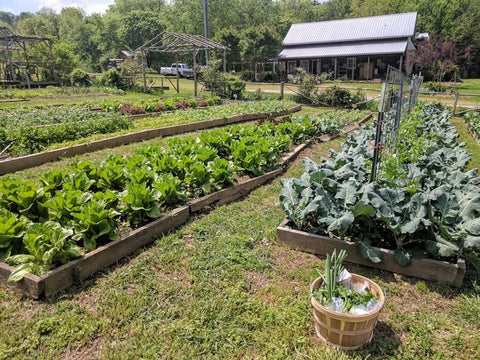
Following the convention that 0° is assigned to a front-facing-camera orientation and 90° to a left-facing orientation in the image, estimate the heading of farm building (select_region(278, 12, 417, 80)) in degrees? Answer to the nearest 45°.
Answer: approximately 0°

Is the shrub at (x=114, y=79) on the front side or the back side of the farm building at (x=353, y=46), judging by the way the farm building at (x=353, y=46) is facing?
on the front side

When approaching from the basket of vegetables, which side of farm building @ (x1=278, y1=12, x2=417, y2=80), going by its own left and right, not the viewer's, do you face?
front

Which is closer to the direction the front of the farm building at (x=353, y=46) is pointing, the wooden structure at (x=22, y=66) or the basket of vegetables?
the basket of vegetables

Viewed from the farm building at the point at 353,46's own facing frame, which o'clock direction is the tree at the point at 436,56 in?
The tree is roughly at 10 o'clock from the farm building.

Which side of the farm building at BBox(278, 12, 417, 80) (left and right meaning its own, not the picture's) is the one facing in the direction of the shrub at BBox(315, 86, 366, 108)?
front

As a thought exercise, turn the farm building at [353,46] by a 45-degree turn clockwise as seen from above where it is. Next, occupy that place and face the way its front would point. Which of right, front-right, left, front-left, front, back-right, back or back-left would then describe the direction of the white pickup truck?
front-right

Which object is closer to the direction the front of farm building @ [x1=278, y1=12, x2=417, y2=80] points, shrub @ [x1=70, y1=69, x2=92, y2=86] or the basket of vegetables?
the basket of vegetables

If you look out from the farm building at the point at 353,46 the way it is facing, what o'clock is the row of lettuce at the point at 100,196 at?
The row of lettuce is roughly at 12 o'clock from the farm building.

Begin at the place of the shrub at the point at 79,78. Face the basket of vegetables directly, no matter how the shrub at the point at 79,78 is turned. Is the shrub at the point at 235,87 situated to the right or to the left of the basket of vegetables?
left

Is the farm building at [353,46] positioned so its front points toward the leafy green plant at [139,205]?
yes
